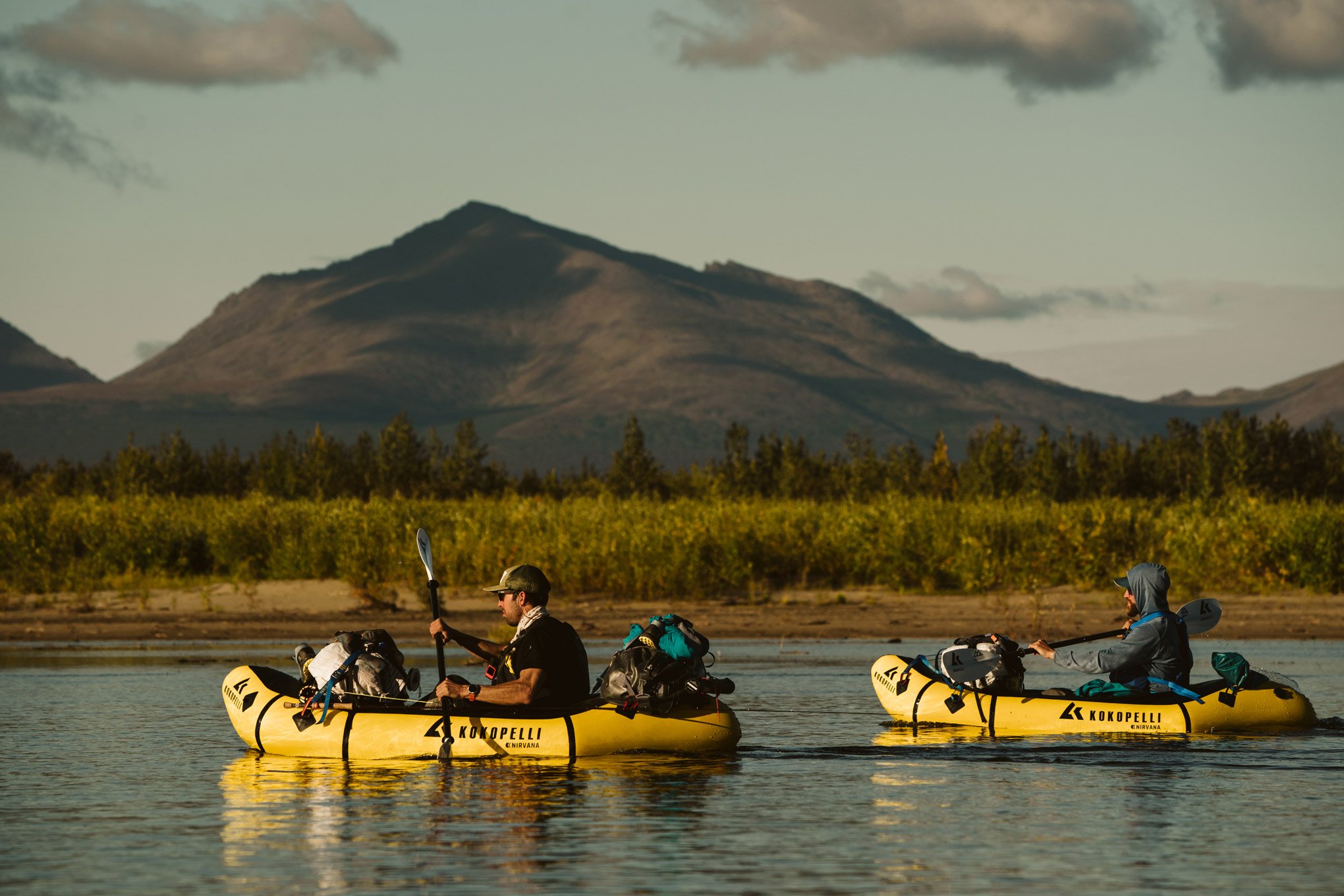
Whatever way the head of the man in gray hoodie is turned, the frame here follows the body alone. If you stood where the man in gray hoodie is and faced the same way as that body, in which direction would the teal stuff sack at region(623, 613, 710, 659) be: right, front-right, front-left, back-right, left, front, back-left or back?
front-left

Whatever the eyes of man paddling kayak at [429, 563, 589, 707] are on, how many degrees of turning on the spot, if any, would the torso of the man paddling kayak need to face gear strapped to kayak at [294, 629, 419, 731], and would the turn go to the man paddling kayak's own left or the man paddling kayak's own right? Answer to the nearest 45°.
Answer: approximately 45° to the man paddling kayak's own right

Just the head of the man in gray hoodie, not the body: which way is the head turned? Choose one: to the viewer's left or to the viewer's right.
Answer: to the viewer's left

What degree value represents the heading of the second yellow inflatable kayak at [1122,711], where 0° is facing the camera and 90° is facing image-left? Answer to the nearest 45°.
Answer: approximately 90°

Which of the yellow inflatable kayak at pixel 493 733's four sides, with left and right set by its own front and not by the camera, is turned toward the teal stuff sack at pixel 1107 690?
back

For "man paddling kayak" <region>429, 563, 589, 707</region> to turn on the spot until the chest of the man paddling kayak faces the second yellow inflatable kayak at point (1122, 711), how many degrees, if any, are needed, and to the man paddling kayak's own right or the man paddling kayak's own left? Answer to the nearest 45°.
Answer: approximately 180°

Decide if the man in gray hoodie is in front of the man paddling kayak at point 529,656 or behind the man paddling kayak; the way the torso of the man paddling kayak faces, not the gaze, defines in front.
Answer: behind

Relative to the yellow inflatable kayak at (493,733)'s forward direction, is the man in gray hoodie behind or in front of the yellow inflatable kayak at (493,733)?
behind

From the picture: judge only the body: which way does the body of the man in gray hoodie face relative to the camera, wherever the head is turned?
to the viewer's left

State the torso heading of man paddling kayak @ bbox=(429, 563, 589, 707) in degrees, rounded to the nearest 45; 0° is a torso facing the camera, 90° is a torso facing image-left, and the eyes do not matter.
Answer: approximately 90°

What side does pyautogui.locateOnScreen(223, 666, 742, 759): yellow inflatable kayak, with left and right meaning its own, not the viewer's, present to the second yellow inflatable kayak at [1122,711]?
back
